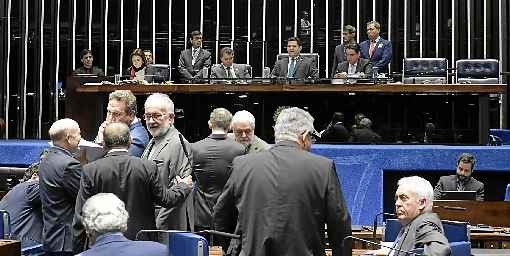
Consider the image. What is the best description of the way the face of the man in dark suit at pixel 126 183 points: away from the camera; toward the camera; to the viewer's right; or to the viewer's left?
away from the camera

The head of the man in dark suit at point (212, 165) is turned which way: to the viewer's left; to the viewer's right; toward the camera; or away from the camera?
away from the camera

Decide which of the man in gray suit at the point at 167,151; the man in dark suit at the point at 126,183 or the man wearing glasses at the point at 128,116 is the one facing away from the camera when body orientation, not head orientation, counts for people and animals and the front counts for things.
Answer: the man in dark suit

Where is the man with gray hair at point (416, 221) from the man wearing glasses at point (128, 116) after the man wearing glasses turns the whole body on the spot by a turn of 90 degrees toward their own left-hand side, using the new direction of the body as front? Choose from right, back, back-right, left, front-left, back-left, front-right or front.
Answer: front

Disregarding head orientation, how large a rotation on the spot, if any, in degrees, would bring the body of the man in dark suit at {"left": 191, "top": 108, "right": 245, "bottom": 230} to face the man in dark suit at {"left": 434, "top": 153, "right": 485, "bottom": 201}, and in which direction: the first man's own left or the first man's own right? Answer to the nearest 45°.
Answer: approximately 45° to the first man's own right

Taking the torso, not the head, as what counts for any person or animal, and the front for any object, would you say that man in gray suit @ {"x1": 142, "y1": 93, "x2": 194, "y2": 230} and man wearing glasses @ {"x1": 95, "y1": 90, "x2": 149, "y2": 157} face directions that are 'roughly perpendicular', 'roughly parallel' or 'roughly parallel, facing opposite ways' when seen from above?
roughly parallel

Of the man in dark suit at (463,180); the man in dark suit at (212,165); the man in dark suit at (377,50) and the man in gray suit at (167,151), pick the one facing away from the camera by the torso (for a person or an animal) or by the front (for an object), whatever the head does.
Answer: the man in dark suit at (212,165)

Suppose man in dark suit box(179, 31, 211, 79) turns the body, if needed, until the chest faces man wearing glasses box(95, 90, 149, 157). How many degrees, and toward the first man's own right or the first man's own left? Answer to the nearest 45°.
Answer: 0° — they already face them

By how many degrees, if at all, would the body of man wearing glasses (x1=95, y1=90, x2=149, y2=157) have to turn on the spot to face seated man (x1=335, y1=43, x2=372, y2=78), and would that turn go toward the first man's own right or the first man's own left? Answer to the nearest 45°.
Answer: approximately 180°

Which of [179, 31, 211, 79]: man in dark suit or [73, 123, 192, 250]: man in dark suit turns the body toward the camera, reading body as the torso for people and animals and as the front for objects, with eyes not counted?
[179, 31, 211, 79]: man in dark suit

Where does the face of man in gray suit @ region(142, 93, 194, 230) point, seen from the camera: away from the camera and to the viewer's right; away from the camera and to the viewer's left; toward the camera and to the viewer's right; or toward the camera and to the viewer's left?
toward the camera and to the viewer's left

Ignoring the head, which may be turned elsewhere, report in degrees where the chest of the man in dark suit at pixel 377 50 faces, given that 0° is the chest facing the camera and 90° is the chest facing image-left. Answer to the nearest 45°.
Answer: approximately 45°

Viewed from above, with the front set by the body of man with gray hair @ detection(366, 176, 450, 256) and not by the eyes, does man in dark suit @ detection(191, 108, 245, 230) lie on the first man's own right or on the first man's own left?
on the first man's own right

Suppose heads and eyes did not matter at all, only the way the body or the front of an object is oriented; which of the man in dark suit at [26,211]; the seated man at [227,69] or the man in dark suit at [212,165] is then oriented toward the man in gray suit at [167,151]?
the seated man

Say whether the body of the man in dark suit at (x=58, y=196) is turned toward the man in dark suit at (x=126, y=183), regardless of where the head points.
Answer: no

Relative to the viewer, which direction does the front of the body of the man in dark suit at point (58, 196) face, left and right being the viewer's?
facing away from the viewer and to the right of the viewer

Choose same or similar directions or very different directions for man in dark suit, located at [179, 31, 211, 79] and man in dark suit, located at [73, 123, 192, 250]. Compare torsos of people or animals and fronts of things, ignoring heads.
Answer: very different directions

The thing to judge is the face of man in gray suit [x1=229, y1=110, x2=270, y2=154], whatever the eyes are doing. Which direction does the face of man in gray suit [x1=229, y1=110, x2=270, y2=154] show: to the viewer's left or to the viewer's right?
to the viewer's left

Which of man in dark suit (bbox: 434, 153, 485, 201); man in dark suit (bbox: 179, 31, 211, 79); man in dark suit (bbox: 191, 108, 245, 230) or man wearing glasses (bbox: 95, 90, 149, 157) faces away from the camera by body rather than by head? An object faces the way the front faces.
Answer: man in dark suit (bbox: 191, 108, 245, 230)
